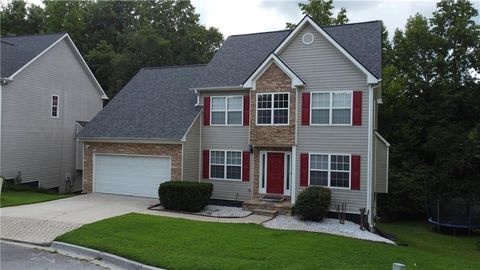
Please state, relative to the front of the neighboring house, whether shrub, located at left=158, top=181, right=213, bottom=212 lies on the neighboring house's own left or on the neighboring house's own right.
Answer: on the neighboring house's own left

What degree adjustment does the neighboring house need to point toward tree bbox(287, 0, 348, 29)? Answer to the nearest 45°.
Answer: approximately 135° to its left

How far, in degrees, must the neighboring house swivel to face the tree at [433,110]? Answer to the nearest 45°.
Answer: approximately 135° to its left

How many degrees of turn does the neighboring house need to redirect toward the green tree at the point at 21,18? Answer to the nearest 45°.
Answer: approximately 135° to its right

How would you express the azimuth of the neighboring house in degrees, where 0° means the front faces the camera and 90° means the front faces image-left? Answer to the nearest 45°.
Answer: approximately 45°

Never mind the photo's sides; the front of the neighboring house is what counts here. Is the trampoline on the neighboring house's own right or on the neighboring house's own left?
on the neighboring house's own left

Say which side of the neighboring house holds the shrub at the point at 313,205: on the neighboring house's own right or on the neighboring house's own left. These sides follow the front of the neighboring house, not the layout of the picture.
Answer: on the neighboring house's own left
